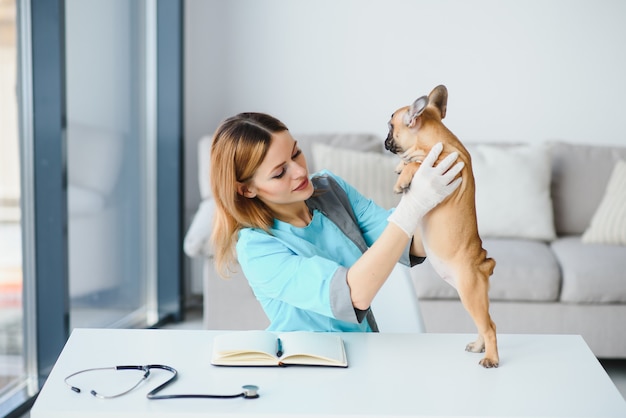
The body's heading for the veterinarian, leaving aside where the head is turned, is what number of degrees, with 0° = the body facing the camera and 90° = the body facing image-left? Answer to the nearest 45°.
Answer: approximately 315°

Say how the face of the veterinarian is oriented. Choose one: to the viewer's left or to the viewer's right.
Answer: to the viewer's right

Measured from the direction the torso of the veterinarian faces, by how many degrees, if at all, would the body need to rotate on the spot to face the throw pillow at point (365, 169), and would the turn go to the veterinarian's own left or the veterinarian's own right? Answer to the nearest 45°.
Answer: approximately 135° to the veterinarian's own left

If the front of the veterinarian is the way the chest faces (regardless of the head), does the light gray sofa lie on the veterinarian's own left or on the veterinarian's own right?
on the veterinarian's own left

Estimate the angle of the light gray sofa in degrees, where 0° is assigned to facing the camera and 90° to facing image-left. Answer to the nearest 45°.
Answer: approximately 0°

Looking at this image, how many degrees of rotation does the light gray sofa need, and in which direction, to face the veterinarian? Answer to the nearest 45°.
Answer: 0° — it already faces them
